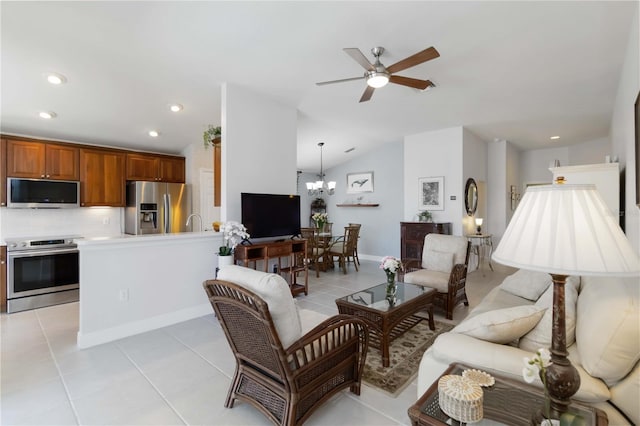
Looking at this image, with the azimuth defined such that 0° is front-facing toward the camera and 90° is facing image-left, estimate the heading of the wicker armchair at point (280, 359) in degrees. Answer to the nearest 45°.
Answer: approximately 225°

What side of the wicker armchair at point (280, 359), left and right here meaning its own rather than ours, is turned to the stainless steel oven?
left

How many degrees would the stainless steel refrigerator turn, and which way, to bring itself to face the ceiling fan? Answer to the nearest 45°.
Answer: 0° — it already faces it

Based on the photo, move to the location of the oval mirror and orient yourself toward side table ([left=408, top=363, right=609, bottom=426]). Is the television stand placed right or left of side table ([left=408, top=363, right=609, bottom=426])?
right

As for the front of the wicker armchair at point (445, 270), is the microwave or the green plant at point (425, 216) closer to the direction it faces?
the microwave

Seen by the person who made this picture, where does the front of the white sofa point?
facing away from the viewer and to the left of the viewer

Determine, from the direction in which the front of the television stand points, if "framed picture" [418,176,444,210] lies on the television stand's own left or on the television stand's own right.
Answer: on the television stand's own left
